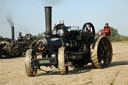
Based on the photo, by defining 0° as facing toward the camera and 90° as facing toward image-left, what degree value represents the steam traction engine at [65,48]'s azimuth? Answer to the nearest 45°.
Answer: approximately 45°
